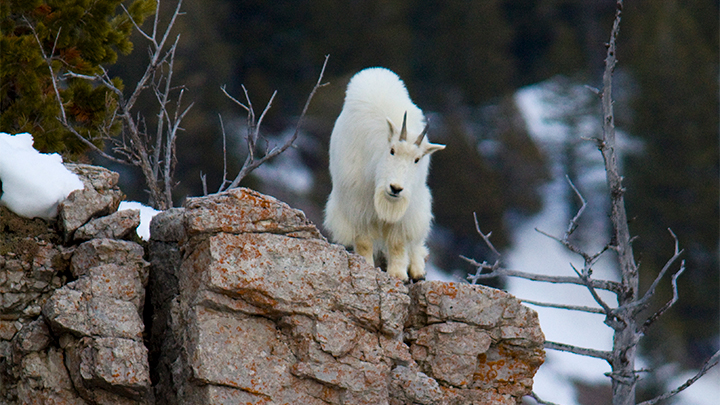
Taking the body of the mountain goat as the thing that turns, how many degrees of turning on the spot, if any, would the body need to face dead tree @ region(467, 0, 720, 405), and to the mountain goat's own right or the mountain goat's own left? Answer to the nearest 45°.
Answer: approximately 45° to the mountain goat's own left

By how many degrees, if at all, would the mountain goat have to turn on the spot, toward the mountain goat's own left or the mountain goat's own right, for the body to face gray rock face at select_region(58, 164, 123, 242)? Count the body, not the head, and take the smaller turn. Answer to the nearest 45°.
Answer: approximately 90° to the mountain goat's own right

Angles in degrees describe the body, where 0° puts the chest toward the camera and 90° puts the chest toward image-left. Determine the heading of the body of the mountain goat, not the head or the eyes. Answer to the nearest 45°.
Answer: approximately 315°

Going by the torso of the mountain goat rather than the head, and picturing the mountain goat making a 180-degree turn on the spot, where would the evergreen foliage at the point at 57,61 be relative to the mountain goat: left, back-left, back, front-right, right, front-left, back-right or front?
front-left
